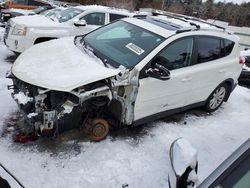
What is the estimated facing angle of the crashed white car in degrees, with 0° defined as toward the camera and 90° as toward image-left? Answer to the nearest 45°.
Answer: approximately 45°

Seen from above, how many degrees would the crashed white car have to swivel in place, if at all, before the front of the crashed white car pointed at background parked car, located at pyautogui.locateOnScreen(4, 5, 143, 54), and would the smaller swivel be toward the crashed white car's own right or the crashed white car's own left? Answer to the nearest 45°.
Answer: approximately 90° to the crashed white car's own right

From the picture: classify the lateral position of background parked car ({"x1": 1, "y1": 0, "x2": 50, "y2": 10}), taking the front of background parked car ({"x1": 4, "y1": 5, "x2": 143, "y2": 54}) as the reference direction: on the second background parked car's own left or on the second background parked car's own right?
on the second background parked car's own right

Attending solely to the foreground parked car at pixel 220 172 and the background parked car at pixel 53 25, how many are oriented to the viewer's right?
0

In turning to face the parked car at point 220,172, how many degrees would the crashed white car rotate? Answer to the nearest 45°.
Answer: approximately 45° to its left

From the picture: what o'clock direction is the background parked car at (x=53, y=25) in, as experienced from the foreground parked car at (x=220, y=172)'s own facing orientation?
the background parked car at (x=53, y=25) is roughly at 3 o'clock from the foreground parked car at (x=220, y=172).

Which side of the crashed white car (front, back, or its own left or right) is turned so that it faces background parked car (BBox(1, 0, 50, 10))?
right

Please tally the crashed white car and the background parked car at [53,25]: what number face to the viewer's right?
0
